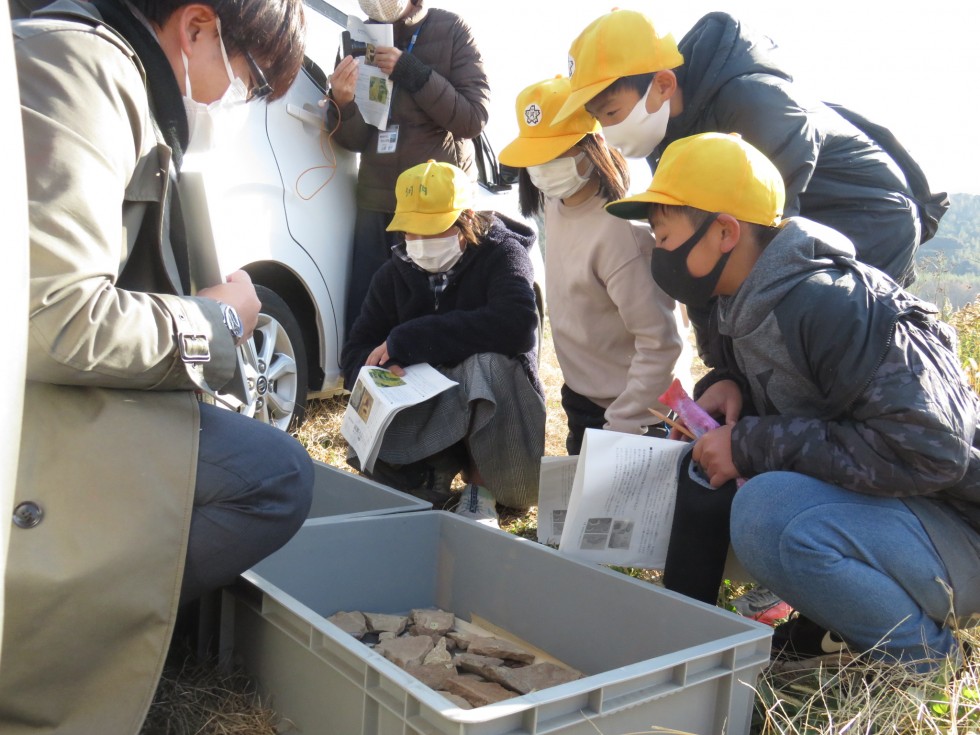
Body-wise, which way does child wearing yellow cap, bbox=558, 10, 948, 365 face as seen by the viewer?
to the viewer's left

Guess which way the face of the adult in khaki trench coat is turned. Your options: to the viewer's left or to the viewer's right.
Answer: to the viewer's right

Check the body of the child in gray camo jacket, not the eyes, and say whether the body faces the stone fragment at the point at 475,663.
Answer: yes

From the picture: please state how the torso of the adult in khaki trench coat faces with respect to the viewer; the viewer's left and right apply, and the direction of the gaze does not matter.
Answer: facing to the right of the viewer

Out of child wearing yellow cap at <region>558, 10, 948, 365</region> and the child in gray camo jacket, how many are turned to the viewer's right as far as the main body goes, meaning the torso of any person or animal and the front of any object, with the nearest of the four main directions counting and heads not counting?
0

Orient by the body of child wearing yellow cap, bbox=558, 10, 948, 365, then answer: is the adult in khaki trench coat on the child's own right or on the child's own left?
on the child's own left

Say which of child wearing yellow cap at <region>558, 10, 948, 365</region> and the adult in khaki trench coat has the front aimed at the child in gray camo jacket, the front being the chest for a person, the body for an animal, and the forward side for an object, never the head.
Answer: the adult in khaki trench coat

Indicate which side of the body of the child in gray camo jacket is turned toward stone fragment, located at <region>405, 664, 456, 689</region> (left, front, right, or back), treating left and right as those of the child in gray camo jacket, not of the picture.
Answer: front

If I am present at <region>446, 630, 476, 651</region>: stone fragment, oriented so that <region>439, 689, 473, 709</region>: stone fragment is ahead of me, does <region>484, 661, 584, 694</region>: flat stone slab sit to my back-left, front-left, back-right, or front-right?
front-left

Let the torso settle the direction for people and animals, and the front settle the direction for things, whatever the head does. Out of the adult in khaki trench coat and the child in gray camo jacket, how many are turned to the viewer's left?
1

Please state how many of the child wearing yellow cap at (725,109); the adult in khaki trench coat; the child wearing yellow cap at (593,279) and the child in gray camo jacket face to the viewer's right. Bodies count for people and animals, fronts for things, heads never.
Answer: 1

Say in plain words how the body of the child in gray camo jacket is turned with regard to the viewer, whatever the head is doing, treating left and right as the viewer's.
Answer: facing to the left of the viewer

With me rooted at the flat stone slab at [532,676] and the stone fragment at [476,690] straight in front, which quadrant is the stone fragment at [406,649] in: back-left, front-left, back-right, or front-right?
front-right

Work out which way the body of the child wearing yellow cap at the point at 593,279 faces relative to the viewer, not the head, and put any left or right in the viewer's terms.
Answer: facing the viewer and to the left of the viewer

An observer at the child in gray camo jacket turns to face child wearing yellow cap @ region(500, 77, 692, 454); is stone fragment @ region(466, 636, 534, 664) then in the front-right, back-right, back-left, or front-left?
front-left
